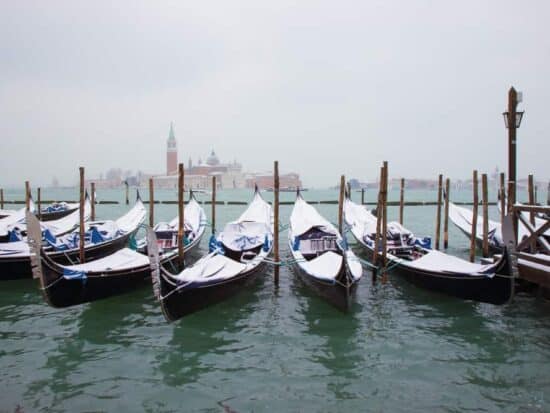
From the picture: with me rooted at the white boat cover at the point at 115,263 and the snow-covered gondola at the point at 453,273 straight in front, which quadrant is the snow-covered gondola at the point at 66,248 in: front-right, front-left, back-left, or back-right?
back-left

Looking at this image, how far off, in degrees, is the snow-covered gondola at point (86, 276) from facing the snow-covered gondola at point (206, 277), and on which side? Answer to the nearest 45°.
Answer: approximately 135° to its left

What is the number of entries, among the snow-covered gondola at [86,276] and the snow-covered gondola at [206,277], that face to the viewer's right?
0

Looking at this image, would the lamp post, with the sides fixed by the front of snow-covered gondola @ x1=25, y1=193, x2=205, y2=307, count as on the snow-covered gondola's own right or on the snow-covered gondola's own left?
on the snow-covered gondola's own left

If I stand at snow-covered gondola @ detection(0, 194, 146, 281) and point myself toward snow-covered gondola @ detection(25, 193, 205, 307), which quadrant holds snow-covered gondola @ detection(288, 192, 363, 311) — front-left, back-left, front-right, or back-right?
front-left

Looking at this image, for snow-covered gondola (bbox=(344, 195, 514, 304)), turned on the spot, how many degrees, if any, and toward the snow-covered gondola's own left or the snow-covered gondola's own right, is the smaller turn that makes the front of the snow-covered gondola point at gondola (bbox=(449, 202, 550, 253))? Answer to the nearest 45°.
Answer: approximately 135° to the snow-covered gondola's own left
